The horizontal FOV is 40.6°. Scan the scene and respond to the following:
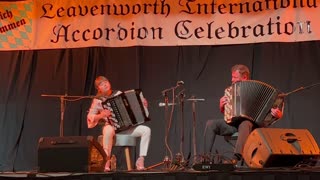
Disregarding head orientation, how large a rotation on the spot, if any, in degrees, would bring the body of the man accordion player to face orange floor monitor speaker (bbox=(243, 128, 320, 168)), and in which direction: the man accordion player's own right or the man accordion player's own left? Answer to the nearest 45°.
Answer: approximately 45° to the man accordion player's own left

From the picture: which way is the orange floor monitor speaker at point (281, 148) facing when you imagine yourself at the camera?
facing away from the viewer and to the left of the viewer

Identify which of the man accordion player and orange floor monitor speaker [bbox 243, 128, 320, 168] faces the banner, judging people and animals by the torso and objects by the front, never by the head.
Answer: the orange floor monitor speaker

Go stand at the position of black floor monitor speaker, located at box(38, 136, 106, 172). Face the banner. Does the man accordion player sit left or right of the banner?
right

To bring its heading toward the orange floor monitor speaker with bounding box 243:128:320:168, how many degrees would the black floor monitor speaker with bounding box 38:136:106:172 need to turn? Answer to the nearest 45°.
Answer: approximately 45° to its right
